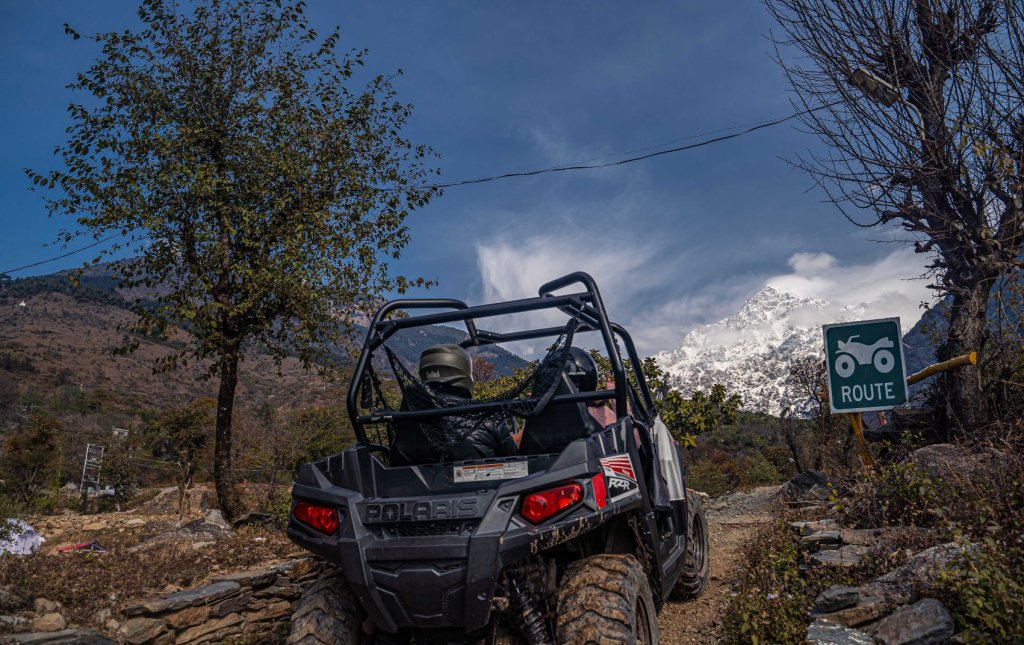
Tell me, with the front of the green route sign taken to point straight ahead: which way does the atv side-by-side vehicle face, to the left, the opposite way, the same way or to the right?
the opposite way

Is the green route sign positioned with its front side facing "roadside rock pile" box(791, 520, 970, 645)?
yes

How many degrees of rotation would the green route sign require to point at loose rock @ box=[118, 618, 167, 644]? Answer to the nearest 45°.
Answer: approximately 45° to its right

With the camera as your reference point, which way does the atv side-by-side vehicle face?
facing away from the viewer and to the right of the viewer

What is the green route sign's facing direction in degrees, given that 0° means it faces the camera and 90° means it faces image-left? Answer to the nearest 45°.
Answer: approximately 0°

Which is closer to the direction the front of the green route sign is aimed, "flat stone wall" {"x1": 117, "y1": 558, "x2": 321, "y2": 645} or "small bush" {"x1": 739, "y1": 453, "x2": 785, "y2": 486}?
the flat stone wall

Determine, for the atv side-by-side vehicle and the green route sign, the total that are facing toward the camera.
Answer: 1

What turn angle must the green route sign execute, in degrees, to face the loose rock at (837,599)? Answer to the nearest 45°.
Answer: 0° — it already faces it

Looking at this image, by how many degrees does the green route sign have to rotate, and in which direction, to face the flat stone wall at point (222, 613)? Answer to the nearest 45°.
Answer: approximately 45° to its right

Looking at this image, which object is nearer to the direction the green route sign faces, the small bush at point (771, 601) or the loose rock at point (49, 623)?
the small bush
